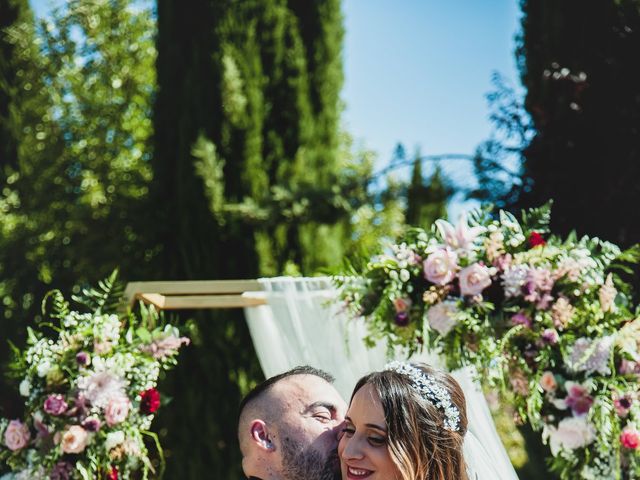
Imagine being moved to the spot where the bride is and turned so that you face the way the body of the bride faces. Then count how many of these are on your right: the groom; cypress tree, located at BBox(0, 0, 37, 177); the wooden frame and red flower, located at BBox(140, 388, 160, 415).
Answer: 4

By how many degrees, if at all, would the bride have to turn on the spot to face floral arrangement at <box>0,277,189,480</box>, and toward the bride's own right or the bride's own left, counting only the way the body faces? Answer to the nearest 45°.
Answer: approximately 90° to the bride's own right

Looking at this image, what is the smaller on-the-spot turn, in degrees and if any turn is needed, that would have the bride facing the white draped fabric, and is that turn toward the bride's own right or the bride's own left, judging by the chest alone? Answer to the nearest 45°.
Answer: approximately 135° to the bride's own right

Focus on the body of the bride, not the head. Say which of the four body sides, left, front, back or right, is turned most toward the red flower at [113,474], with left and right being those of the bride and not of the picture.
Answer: right

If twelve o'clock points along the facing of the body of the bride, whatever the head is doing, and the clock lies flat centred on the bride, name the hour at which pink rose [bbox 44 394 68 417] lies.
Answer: The pink rose is roughly at 2 o'clock from the bride.

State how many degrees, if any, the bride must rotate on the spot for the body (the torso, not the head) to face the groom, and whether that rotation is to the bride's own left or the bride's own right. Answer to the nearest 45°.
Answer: approximately 90° to the bride's own right

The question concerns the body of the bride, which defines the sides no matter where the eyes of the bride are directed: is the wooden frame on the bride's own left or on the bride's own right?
on the bride's own right

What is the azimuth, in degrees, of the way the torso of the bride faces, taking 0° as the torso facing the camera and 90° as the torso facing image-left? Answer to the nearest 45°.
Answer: approximately 45°

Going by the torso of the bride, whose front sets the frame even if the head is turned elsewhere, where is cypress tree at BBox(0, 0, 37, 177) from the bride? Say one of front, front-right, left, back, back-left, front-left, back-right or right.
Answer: right

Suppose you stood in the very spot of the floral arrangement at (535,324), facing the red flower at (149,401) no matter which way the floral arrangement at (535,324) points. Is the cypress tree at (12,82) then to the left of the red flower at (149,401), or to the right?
right

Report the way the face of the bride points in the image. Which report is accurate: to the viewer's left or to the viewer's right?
to the viewer's left

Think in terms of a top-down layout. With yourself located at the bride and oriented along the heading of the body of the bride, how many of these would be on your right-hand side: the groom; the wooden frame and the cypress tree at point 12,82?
3

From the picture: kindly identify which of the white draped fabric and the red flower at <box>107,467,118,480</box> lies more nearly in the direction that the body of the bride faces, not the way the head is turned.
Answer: the red flower
